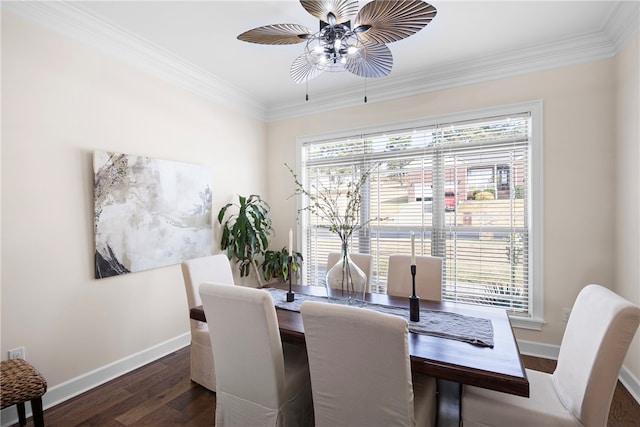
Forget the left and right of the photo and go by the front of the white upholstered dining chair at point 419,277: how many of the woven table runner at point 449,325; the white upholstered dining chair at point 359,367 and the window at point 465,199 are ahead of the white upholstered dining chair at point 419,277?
2

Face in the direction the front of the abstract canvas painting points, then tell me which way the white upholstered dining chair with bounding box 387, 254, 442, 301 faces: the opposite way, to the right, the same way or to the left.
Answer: to the right

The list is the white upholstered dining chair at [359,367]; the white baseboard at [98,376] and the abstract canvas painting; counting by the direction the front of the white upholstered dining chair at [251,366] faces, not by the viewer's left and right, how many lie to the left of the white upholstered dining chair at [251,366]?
2

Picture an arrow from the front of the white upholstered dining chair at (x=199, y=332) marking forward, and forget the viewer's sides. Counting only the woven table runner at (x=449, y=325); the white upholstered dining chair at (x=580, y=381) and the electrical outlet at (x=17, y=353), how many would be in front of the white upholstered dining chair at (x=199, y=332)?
2

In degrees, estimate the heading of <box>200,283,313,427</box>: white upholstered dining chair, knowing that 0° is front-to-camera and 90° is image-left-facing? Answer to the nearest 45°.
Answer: approximately 225°

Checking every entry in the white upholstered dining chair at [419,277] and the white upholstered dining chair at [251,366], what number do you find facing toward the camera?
1

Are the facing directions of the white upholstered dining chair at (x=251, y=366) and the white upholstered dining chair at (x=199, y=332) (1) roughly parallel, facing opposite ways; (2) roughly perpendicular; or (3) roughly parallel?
roughly perpendicular

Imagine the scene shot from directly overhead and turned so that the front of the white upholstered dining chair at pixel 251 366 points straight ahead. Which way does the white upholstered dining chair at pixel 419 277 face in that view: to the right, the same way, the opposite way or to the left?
the opposite way

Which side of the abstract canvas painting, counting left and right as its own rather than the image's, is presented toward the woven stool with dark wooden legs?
right

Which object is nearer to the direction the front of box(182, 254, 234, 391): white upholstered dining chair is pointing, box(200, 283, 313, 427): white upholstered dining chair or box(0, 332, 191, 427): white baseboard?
the white upholstered dining chair

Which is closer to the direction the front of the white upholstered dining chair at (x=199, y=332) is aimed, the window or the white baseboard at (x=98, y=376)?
the window

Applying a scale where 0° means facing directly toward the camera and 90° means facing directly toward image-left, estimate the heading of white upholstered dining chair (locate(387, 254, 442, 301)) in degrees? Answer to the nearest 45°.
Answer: approximately 0°

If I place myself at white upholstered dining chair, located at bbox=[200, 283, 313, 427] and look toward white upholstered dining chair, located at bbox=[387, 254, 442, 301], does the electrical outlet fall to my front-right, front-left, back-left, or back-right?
back-left

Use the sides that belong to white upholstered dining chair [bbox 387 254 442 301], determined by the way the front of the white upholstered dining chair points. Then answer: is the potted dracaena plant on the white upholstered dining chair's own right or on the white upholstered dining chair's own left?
on the white upholstered dining chair's own right
